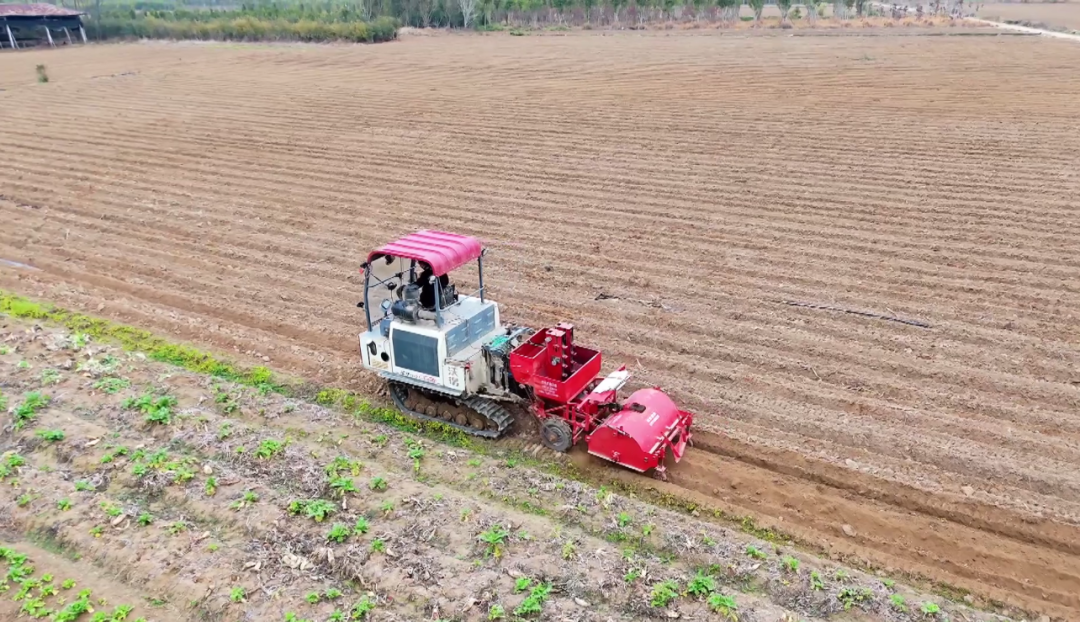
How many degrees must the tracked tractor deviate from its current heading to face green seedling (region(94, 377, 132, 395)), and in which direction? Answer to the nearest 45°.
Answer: approximately 45° to its left

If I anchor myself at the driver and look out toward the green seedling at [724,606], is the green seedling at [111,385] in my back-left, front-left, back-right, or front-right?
back-right

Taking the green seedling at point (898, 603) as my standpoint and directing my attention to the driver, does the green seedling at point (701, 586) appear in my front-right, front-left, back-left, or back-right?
front-left

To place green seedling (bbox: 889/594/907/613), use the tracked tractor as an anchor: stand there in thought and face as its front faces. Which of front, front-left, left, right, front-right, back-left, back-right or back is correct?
back

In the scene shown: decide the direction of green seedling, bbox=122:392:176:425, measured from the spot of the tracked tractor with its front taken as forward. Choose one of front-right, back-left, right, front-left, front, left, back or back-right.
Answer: front-left

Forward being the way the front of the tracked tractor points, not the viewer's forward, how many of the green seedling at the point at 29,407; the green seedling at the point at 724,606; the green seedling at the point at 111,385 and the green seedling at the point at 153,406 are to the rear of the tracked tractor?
1

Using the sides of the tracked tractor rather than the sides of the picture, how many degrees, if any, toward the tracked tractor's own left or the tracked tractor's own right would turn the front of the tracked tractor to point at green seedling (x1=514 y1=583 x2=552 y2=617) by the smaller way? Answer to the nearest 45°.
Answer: approximately 135° to the tracked tractor's own left

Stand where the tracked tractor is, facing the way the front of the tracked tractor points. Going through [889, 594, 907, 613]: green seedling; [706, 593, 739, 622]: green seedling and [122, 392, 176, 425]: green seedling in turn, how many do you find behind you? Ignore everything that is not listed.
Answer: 2

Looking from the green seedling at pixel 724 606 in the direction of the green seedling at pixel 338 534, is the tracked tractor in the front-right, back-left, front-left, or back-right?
front-right

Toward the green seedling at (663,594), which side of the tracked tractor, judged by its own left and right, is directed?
back

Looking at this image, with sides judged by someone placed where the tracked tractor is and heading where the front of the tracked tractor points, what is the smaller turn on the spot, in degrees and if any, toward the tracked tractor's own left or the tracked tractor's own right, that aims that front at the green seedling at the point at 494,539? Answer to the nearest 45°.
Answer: approximately 135° to the tracked tractor's own left

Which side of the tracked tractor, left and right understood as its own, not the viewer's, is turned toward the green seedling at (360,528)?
left

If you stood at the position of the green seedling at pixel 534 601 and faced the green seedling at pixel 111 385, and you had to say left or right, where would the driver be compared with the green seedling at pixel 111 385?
right

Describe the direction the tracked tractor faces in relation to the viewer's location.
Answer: facing away from the viewer and to the left of the viewer

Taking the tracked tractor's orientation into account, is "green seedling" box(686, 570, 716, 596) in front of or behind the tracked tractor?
behind

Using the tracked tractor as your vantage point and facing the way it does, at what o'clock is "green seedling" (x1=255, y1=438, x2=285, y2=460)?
The green seedling is roughly at 10 o'clock from the tracked tractor.
